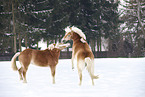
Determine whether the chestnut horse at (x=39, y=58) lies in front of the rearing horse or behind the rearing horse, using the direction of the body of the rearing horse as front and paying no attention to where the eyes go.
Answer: in front

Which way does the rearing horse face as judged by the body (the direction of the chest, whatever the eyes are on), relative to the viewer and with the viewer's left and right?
facing away from the viewer and to the left of the viewer

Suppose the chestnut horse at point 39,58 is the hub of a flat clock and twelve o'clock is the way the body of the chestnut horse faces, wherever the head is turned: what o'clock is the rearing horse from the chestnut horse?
The rearing horse is roughly at 1 o'clock from the chestnut horse.

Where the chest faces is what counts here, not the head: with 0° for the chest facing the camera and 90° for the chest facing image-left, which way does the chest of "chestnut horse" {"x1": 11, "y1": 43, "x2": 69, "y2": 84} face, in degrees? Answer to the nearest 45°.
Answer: approximately 270°

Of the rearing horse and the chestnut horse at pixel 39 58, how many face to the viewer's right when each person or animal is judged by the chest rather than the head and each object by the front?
1
